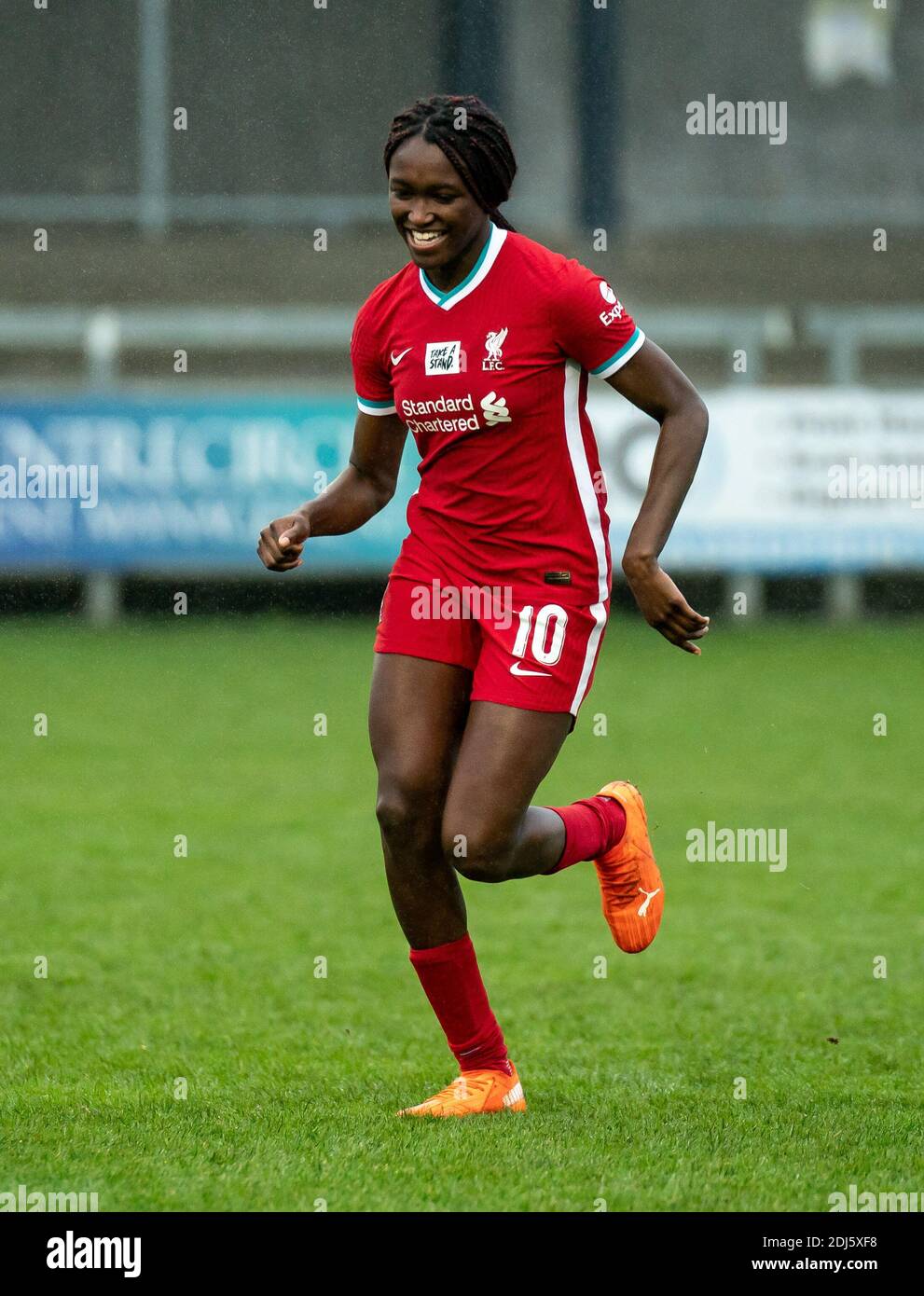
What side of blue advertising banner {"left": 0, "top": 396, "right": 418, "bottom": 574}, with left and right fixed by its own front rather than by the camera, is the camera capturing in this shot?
front

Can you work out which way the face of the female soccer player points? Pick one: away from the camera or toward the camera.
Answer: toward the camera

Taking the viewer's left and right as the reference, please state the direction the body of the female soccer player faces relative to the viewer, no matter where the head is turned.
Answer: facing the viewer and to the left of the viewer

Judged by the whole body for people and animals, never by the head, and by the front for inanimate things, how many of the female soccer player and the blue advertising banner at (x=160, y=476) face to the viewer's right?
0

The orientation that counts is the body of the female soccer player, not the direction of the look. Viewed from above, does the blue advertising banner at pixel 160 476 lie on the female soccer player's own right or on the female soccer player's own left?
on the female soccer player's own right

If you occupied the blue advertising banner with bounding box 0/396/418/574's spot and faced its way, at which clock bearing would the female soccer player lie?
The female soccer player is roughly at 12 o'clock from the blue advertising banner.
